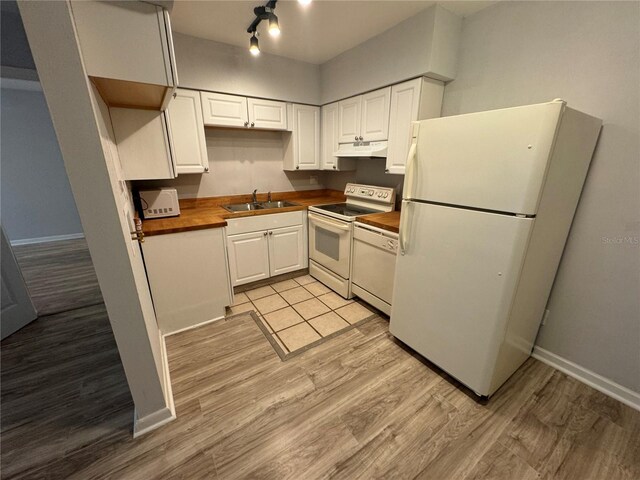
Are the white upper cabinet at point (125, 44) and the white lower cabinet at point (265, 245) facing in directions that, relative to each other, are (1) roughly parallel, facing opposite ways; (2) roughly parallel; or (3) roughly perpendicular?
roughly perpendicular

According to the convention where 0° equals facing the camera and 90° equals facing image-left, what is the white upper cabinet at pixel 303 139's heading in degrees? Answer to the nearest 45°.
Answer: approximately 315°

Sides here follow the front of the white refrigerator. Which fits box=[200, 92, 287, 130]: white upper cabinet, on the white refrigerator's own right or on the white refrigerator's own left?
on the white refrigerator's own right

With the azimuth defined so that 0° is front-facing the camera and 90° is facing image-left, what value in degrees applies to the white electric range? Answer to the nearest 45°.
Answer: approximately 45°

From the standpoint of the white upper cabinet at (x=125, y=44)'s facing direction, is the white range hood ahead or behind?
ahead

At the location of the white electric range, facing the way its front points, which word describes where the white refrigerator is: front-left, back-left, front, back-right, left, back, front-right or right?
left

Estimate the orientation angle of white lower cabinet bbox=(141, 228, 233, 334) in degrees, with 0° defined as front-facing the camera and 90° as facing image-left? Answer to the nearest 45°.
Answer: approximately 270°

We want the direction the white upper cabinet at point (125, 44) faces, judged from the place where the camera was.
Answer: facing to the right of the viewer

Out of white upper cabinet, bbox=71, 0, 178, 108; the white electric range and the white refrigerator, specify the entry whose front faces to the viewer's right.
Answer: the white upper cabinet
